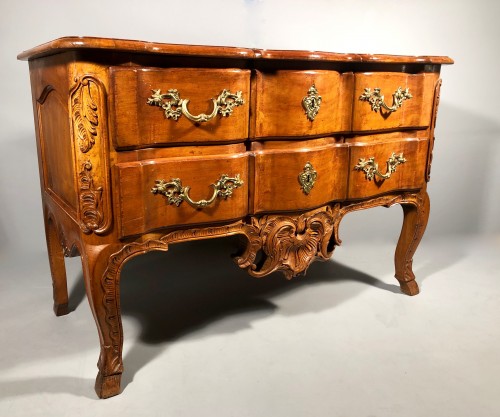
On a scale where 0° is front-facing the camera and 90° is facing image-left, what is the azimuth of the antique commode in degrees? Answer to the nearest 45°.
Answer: approximately 315°
